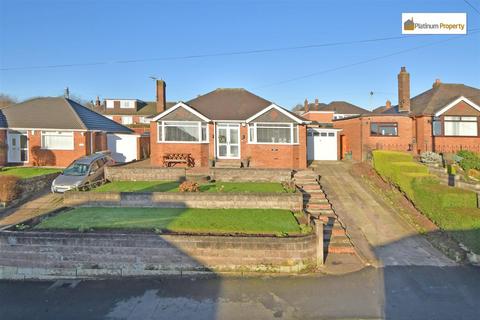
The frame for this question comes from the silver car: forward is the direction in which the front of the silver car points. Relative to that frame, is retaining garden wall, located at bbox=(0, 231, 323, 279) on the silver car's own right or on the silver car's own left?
on the silver car's own left

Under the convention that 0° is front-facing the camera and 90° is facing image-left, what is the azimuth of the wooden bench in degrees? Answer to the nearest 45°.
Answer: approximately 0°

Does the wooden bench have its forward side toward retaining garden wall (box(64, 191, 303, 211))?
yes

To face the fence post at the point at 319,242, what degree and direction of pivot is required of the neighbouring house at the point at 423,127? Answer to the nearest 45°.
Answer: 0° — it already faces it

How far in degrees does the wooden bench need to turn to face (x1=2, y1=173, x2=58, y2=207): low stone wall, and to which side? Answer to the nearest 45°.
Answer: approximately 45° to its right

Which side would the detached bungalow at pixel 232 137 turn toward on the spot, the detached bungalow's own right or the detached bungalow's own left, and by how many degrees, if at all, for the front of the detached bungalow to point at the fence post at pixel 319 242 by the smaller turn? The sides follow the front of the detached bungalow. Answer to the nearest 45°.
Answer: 0° — it already faces it

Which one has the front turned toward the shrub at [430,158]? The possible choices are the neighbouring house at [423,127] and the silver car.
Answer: the neighbouring house

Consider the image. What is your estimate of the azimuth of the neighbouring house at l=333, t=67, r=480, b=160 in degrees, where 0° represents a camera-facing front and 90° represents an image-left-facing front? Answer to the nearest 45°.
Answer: approximately 0°

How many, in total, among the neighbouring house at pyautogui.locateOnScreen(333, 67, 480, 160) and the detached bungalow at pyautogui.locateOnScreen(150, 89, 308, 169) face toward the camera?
2

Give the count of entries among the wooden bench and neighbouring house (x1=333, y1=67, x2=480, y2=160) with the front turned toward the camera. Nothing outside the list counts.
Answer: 2
